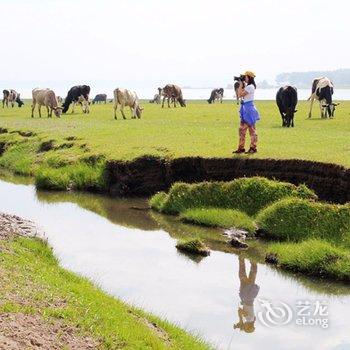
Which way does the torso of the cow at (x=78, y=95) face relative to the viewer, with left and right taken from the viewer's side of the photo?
facing to the left of the viewer

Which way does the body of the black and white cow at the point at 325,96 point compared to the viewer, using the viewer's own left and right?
facing the viewer and to the right of the viewer

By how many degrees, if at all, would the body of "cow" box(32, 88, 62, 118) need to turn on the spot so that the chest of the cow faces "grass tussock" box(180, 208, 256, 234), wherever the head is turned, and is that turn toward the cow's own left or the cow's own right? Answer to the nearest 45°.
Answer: approximately 45° to the cow's own right

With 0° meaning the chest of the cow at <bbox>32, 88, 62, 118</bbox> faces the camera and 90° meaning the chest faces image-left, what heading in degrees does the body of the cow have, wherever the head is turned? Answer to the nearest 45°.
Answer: approximately 315°

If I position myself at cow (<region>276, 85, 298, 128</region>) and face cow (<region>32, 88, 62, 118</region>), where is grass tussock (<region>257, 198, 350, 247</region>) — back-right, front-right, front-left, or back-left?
back-left

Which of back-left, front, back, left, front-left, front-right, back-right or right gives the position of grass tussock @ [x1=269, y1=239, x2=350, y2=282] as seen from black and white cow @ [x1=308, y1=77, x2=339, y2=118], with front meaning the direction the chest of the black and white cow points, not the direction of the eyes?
front-right

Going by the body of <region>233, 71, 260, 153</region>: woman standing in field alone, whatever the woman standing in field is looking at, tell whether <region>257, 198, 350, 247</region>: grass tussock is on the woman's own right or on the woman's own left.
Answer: on the woman's own left

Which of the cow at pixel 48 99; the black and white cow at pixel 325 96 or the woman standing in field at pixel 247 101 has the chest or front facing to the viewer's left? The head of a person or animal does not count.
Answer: the woman standing in field

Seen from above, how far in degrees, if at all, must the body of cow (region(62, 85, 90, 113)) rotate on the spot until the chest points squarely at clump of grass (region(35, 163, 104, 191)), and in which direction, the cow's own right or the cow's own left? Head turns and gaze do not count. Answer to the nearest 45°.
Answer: approximately 90° to the cow's own left

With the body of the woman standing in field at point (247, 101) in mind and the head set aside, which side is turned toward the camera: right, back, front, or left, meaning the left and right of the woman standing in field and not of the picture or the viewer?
left

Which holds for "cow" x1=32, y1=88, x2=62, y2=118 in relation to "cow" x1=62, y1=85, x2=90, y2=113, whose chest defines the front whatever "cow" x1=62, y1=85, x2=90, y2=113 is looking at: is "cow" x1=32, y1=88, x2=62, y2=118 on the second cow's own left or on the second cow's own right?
on the second cow's own left
